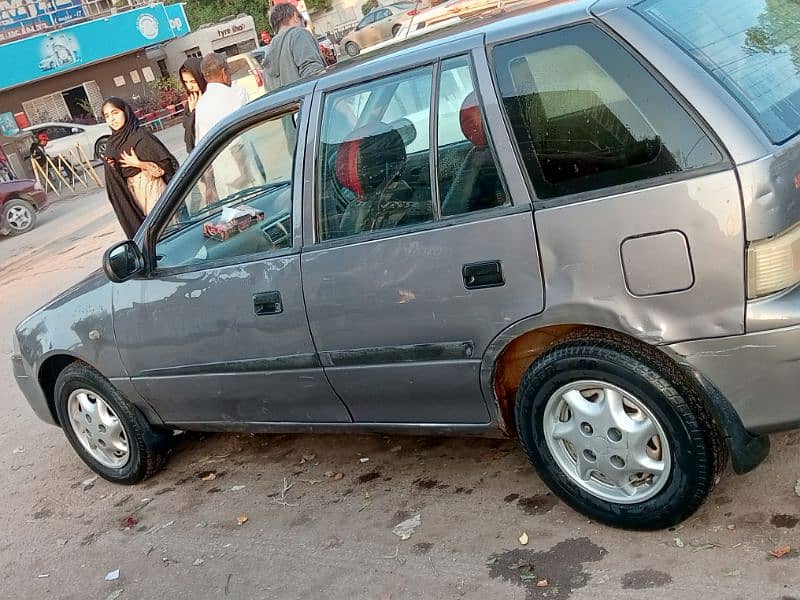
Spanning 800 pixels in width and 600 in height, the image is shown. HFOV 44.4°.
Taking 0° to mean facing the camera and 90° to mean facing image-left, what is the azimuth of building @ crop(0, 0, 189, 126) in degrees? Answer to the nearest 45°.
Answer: approximately 0°

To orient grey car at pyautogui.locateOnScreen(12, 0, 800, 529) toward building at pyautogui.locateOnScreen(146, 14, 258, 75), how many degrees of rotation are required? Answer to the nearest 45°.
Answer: approximately 45° to its right

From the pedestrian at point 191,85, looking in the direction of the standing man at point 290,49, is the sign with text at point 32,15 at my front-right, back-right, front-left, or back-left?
back-left

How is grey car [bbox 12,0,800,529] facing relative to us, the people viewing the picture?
facing away from the viewer and to the left of the viewer

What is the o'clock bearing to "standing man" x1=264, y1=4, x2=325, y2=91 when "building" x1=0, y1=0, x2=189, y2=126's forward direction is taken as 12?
The standing man is roughly at 12 o'clock from the building.
